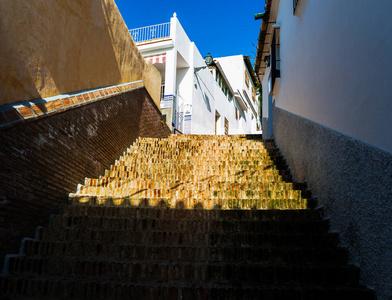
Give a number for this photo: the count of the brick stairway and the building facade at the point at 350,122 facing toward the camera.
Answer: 1

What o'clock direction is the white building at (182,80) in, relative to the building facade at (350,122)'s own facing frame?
The white building is roughly at 2 o'clock from the building facade.

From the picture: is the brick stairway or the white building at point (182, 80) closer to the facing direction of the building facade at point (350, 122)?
the brick stairway

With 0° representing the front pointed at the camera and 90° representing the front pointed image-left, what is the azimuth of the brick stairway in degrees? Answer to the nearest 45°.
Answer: approximately 0°

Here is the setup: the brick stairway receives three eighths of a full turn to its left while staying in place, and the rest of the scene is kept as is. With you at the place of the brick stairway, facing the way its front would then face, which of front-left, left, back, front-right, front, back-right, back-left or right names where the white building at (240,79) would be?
front-left

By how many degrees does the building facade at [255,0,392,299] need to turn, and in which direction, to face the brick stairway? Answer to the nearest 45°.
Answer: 0° — it already faces it

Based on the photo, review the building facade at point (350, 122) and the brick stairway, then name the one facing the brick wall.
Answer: the building facade

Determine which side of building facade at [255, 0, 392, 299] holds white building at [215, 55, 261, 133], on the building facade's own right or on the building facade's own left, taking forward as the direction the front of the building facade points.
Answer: on the building facade's own right

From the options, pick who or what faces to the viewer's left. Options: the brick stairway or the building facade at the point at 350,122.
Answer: the building facade

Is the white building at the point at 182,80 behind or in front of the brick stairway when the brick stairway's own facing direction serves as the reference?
behind

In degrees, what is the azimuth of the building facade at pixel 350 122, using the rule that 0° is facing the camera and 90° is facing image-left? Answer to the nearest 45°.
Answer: approximately 90°

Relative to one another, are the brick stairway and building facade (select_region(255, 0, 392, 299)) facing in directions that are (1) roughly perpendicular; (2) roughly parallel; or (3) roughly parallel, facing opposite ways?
roughly perpendicular

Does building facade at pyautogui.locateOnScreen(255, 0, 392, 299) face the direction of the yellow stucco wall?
yes
